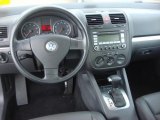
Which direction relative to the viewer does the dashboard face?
toward the camera

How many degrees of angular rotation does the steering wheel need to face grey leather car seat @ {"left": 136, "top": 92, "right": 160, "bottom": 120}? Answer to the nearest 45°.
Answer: approximately 90° to its left

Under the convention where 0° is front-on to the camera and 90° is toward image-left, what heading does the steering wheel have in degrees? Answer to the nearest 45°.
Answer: approximately 0°
